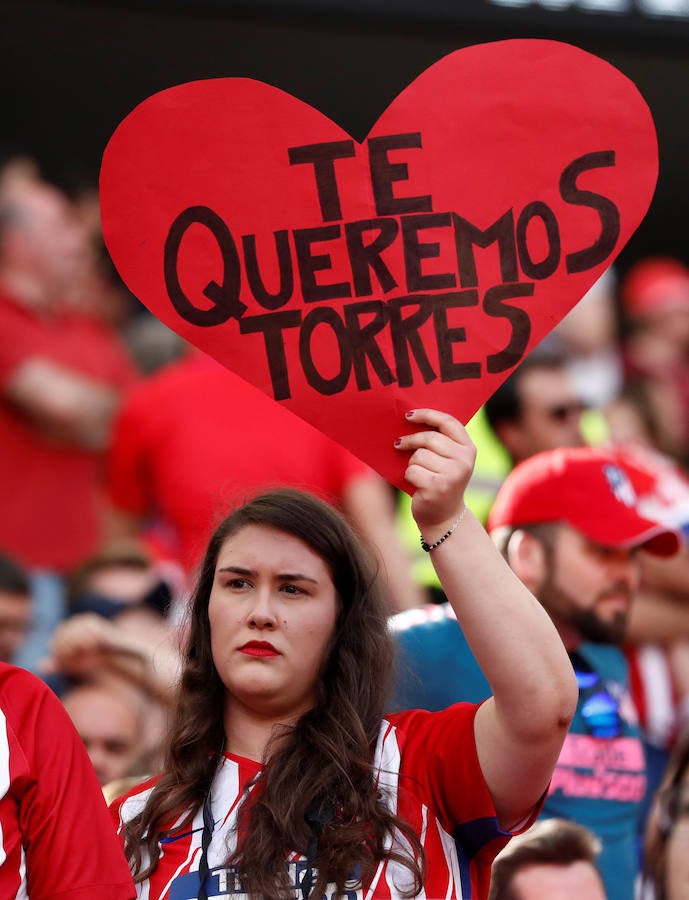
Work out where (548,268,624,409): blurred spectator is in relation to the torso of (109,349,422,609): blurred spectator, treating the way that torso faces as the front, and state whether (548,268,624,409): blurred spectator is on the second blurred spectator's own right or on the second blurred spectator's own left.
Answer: on the second blurred spectator's own left

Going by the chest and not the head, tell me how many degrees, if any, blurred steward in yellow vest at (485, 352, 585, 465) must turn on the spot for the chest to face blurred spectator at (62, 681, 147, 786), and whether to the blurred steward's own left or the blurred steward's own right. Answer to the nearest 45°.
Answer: approximately 90° to the blurred steward's own right

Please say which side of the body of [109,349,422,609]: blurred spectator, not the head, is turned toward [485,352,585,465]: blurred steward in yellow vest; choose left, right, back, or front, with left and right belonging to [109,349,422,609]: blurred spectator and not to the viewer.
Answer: left

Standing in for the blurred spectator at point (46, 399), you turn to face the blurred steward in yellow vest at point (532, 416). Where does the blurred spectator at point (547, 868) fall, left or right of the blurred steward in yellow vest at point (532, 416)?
right

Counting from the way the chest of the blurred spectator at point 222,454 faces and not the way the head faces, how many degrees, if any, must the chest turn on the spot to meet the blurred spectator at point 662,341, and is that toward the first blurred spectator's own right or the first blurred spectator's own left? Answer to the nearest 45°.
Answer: approximately 135° to the first blurred spectator's own left
